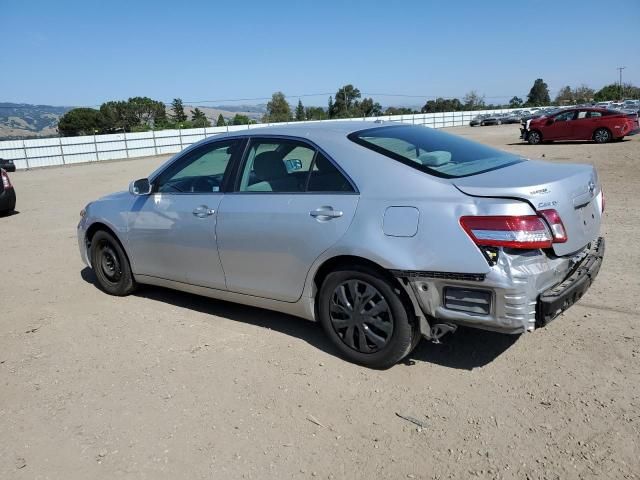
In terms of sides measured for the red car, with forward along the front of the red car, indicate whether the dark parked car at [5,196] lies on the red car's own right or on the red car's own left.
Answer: on the red car's own left

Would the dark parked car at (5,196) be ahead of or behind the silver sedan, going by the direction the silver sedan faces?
ahead

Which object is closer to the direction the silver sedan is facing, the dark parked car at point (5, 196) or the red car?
the dark parked car

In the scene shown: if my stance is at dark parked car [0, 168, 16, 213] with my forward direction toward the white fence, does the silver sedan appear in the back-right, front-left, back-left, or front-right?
back-right

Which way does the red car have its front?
to the viewer's left

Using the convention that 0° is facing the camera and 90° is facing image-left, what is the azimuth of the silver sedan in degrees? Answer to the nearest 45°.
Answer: approximately 135°

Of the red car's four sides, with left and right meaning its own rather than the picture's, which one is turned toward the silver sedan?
left

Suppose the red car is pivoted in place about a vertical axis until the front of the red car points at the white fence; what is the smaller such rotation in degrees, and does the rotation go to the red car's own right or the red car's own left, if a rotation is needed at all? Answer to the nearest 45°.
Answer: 0° — it already faces it

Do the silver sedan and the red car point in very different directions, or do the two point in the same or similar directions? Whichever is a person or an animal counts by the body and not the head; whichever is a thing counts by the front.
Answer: same or similar directions

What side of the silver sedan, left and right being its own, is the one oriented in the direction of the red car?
right

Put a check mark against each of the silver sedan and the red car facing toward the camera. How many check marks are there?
0
